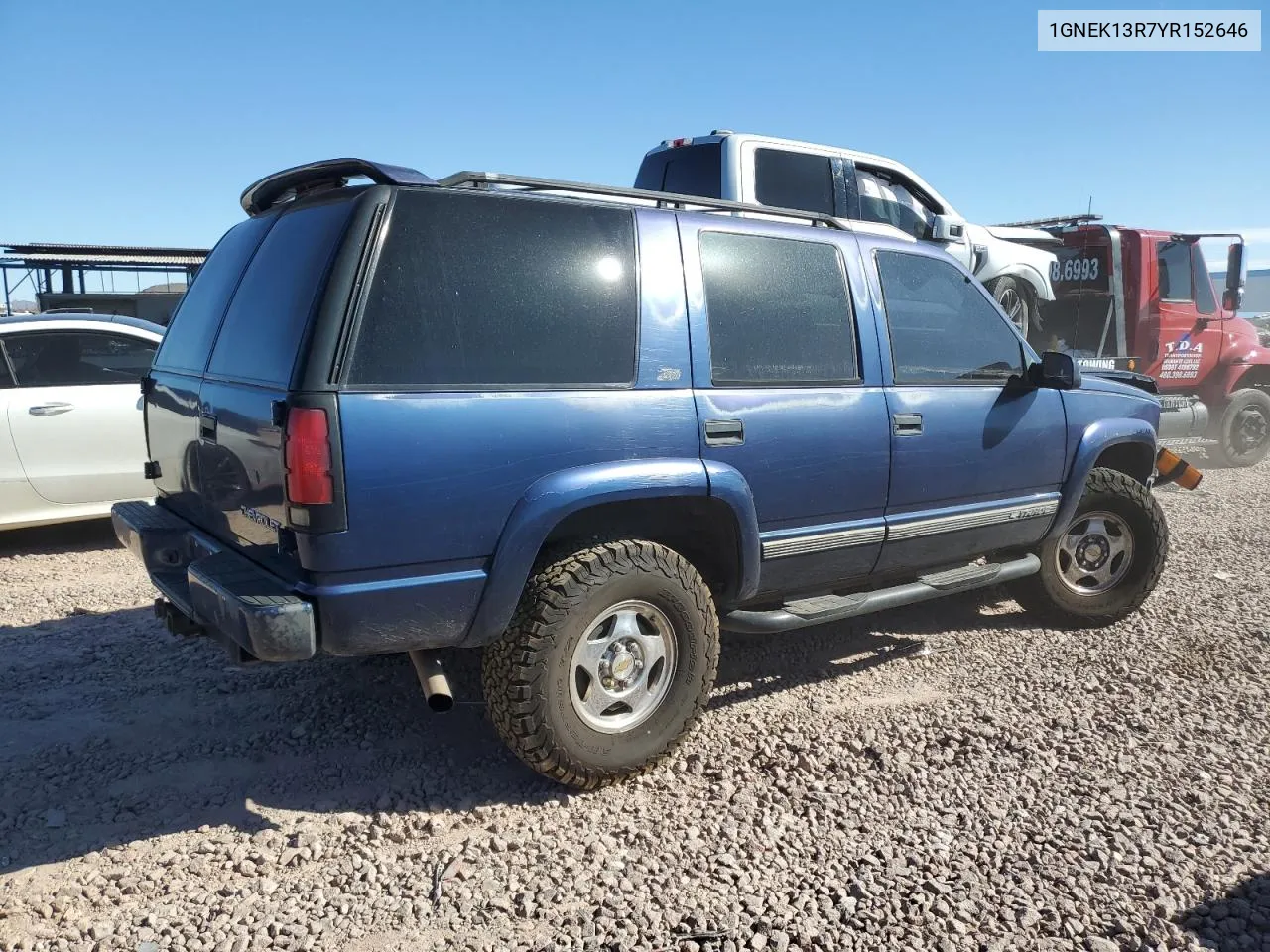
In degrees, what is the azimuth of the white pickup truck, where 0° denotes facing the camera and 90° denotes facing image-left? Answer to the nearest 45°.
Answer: approximately 225°

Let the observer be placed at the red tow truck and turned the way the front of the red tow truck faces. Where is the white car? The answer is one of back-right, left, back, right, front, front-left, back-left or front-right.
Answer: back

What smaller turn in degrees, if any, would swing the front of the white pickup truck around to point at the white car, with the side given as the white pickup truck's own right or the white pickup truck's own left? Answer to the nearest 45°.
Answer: approximately 180°

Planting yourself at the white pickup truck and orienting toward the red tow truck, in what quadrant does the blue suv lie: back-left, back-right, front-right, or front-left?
back-right

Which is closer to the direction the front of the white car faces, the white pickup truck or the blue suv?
the white pickup truck

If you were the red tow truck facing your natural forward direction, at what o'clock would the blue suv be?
The blue suv is roughly at 5 o'clock from the red tow truck.

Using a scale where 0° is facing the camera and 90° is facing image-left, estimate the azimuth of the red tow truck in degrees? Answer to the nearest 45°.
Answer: approximately 225°
